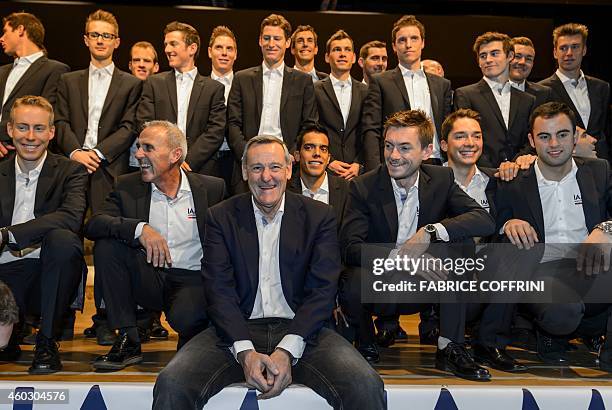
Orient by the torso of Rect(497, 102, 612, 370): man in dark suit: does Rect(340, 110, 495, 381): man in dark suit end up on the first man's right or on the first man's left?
on the first man's right

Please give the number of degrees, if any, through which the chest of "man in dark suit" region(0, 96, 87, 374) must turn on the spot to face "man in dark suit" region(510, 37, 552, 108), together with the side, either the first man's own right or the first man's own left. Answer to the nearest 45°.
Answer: approximately 90° to the first man's own left

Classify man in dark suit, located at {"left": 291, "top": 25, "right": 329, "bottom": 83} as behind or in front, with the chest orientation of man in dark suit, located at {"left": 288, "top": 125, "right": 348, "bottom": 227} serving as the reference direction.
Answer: behind

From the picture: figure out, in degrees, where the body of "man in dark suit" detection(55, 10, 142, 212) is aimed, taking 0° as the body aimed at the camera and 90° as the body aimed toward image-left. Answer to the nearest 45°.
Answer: approximately 0°

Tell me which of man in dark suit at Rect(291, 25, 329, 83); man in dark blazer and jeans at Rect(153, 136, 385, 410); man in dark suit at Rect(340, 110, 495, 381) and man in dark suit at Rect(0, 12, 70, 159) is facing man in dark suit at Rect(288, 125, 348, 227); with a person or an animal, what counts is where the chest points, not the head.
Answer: man in dark suit at Rect(291, 25, 329, 83)

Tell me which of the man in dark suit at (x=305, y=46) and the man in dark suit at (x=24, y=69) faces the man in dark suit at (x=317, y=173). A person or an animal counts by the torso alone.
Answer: the man in dark suit at (x=305, y=46)

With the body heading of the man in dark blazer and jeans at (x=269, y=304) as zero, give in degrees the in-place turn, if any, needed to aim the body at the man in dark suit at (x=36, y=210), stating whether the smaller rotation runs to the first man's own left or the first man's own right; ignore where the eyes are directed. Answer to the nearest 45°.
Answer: approximately 135° to the first man's own right

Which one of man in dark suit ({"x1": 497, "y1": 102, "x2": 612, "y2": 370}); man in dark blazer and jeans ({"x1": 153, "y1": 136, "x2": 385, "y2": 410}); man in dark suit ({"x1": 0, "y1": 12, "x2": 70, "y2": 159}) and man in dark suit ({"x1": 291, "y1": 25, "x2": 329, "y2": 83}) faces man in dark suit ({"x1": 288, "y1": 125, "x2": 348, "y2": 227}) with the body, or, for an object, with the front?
man in dark suit ({"x1": 291, "y1": 25, "x2": 329, "y2": 83})

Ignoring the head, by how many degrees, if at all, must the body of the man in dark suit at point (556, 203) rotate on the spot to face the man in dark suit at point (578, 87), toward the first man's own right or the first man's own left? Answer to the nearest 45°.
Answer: approximately 180°

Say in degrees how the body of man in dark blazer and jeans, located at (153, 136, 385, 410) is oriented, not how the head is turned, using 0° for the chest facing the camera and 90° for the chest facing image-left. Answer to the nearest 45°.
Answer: approximately 0°
